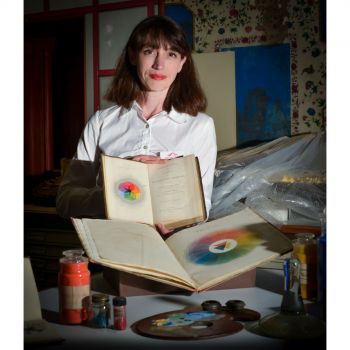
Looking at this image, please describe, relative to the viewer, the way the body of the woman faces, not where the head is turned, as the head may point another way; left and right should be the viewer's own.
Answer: facing the viewer

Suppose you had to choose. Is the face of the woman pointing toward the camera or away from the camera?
toward the camera

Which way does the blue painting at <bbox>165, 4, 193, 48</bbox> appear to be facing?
toward the camera

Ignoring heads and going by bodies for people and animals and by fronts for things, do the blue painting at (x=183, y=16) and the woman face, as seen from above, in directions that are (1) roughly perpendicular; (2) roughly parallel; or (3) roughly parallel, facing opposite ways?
roughly parallel

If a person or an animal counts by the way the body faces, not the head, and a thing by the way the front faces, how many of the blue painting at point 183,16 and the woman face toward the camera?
2
